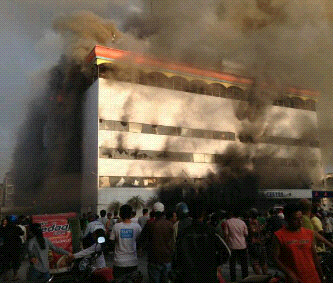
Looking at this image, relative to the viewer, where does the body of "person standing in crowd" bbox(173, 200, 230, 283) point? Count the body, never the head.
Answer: away from the camera

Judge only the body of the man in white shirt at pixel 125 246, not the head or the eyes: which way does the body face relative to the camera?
away from the camera

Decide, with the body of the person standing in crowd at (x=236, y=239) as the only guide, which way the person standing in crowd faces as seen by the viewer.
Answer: away from the camera

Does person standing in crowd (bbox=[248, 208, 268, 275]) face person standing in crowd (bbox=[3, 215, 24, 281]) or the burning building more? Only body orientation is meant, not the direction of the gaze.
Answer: the burning building

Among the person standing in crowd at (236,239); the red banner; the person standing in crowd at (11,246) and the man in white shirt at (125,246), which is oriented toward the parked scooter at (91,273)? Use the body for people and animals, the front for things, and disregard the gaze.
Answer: the red banner

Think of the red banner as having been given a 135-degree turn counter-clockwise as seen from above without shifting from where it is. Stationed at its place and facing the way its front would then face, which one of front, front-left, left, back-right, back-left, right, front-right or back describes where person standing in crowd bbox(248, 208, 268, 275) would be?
front-right

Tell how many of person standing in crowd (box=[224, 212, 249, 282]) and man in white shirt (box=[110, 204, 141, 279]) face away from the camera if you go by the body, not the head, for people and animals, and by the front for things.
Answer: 2

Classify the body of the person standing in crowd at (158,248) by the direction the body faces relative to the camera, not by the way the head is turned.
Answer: away from the camera

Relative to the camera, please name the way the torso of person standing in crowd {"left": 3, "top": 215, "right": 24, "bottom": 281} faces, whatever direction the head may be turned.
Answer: away from the camera

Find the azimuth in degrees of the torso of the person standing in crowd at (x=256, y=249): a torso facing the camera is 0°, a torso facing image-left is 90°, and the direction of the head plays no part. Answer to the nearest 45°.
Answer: approximately 180°
